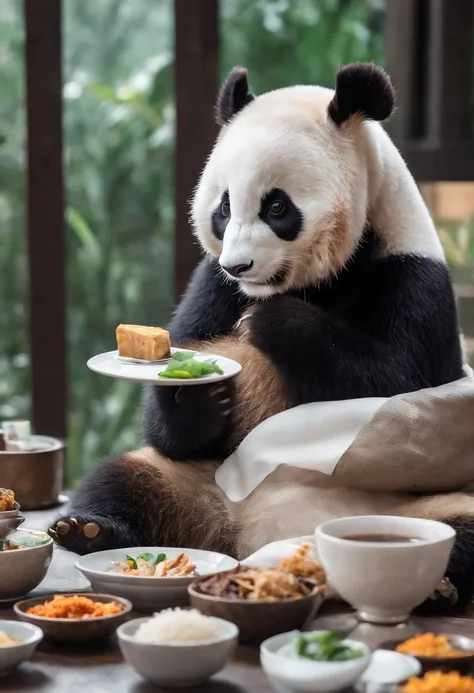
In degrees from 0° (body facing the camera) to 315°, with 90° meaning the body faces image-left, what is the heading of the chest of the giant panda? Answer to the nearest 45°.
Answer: approximately 45°

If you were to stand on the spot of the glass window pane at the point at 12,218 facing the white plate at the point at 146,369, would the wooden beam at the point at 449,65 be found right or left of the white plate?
left

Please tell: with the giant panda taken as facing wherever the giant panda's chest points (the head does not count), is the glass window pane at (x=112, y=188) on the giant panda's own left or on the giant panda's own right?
on the giant panda's own right

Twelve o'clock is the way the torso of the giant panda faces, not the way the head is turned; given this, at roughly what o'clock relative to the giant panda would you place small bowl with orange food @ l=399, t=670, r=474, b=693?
The small bowl with orange food is roughly at 10 o'clock from the giant panda.

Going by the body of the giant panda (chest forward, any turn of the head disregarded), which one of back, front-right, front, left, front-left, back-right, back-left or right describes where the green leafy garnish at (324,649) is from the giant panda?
front-left

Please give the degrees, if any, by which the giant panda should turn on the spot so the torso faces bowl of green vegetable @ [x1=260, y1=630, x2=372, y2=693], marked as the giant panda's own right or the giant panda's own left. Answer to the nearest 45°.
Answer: approximately 45° to the giant panda's own left
